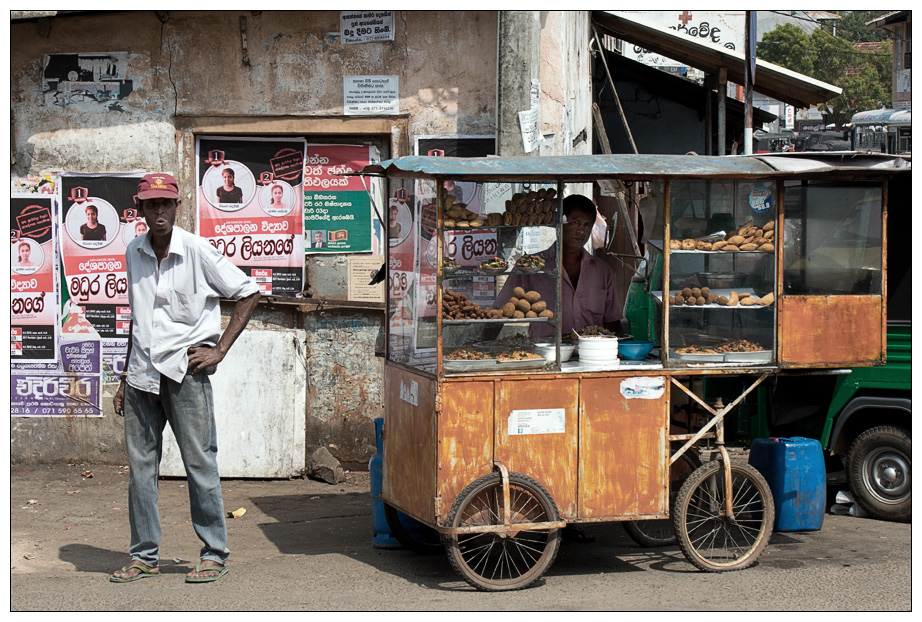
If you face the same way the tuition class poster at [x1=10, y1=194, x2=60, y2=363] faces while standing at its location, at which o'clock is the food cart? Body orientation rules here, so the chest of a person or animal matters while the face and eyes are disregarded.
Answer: The food cart is roughly at 11 o'clock from the tuition class poster.

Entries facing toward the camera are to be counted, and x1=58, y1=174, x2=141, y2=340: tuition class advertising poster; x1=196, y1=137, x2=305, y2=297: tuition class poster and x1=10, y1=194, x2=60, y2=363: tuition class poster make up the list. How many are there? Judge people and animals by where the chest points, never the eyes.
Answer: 3

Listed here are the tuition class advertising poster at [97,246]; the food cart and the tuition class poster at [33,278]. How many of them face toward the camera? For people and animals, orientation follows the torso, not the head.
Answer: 3

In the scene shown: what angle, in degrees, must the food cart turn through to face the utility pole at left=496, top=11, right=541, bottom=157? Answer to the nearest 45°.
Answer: approximately 180°

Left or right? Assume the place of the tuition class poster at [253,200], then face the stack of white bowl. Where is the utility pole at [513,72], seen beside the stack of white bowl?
left

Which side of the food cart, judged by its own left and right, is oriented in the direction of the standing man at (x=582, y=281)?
back

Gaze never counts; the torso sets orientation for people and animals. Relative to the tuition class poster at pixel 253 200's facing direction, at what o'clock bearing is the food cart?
The food cart is roughly at 11 o'clock from the tuition class poster.

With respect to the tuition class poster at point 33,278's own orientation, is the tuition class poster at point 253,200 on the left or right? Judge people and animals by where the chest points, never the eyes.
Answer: on its left

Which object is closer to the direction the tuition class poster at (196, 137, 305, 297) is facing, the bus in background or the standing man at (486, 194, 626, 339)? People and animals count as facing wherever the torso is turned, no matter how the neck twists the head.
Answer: the standing man

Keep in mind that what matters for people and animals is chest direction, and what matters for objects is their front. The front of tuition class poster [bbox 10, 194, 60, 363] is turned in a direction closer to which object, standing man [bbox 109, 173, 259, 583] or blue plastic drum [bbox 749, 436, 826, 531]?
the standing man

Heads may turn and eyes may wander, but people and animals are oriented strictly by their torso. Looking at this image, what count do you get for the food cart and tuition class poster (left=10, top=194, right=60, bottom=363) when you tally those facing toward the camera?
2
